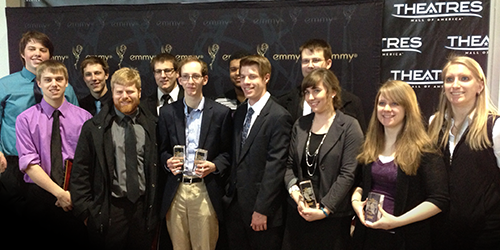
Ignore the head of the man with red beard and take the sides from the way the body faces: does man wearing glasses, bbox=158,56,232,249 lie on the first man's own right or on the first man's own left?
on the first man's own left

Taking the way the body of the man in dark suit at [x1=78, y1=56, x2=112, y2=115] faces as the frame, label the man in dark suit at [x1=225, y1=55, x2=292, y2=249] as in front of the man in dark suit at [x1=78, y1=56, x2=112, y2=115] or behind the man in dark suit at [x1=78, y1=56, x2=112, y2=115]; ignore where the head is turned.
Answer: in front

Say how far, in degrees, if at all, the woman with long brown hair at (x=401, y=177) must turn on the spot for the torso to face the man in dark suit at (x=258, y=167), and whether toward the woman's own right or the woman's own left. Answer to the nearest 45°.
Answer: approximately 45° to the woman's own right

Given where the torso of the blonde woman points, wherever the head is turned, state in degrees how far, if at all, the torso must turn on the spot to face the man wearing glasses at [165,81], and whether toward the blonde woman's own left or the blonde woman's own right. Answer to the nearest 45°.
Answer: approximately 45° to the blonde woman's own right

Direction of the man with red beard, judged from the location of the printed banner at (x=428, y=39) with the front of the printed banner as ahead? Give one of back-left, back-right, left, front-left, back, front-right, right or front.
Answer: front-right

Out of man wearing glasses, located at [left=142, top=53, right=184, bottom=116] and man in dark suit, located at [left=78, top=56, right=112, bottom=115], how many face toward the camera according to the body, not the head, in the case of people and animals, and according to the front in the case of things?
2

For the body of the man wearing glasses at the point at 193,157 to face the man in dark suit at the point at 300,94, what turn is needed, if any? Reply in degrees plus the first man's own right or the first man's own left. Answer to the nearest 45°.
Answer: approximately 90° to the first man's own left

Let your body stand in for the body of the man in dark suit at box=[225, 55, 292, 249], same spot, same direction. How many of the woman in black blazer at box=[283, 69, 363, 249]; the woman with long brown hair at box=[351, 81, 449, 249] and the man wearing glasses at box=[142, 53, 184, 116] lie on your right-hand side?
1

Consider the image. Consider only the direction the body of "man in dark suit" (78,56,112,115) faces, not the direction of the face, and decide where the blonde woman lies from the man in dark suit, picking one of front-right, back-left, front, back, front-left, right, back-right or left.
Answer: front-left

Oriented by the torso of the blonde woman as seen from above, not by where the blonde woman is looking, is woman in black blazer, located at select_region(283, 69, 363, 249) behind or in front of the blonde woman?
in front
